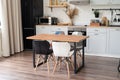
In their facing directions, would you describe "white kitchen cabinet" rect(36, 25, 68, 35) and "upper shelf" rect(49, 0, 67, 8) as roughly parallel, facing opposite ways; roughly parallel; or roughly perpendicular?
roughly parallel

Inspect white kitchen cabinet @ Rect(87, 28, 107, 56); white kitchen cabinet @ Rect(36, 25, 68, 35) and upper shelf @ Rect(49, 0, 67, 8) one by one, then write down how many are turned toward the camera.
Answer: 3

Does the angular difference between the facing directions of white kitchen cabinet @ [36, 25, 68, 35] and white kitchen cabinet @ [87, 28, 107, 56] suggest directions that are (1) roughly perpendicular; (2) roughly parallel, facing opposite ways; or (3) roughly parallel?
roughly parallel

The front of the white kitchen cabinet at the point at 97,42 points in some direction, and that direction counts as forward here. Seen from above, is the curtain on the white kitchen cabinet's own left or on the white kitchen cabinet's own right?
on the white kitchen cabinet's own right

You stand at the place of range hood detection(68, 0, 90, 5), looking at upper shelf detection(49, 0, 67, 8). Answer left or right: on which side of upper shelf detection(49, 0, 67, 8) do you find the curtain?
left

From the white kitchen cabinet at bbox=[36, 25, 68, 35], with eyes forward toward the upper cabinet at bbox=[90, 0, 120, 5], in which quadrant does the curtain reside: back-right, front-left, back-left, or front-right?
back-right

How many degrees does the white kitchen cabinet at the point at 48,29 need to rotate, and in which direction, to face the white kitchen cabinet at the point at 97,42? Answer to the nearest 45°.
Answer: approximately 45° to its left

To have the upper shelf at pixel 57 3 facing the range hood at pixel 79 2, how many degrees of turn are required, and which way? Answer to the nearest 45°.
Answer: approximately 45° to its left

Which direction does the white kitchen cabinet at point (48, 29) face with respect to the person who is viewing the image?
facing the viewer

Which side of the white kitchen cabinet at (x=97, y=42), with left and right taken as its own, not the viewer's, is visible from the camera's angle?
front

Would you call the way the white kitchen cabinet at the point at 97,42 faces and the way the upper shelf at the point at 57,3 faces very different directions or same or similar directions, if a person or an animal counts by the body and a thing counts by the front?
same or similar directions

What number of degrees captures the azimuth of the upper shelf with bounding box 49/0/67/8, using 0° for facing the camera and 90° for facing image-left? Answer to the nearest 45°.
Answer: approximately 0°
